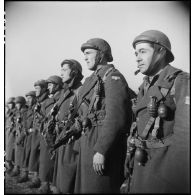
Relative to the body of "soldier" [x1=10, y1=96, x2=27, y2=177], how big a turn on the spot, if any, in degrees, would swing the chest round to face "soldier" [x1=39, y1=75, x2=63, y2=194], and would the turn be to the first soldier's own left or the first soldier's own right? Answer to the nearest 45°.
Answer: approximately 45° to the first soldier's own left
